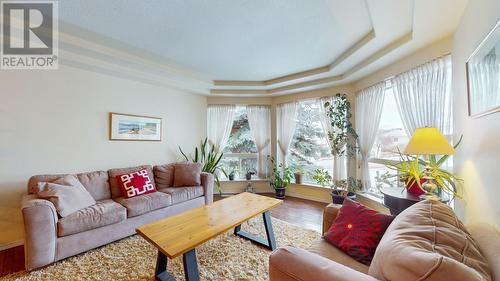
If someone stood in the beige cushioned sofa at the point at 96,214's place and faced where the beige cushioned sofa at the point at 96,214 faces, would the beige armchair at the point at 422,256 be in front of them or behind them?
in front

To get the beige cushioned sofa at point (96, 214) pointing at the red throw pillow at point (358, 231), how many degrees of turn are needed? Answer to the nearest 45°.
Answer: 0° — it already faces it

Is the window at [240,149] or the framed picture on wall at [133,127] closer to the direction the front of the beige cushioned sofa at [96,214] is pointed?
the window

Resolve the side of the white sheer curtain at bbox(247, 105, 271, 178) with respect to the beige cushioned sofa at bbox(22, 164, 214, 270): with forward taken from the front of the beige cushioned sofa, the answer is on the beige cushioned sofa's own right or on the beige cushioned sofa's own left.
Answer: on the beige cushioned sofa's own left

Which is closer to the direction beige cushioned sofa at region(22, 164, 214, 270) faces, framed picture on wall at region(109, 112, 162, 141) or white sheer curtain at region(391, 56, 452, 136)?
the white sheer curtain

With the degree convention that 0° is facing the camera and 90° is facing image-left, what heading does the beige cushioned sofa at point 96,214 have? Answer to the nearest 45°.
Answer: approximately 315°

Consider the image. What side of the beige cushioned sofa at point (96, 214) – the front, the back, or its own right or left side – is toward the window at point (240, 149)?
left

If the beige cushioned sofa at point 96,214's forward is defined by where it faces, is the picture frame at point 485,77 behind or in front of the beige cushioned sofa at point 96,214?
in front

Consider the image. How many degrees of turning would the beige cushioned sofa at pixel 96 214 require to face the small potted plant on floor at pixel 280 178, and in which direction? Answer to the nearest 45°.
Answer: approximately 45° to its left
